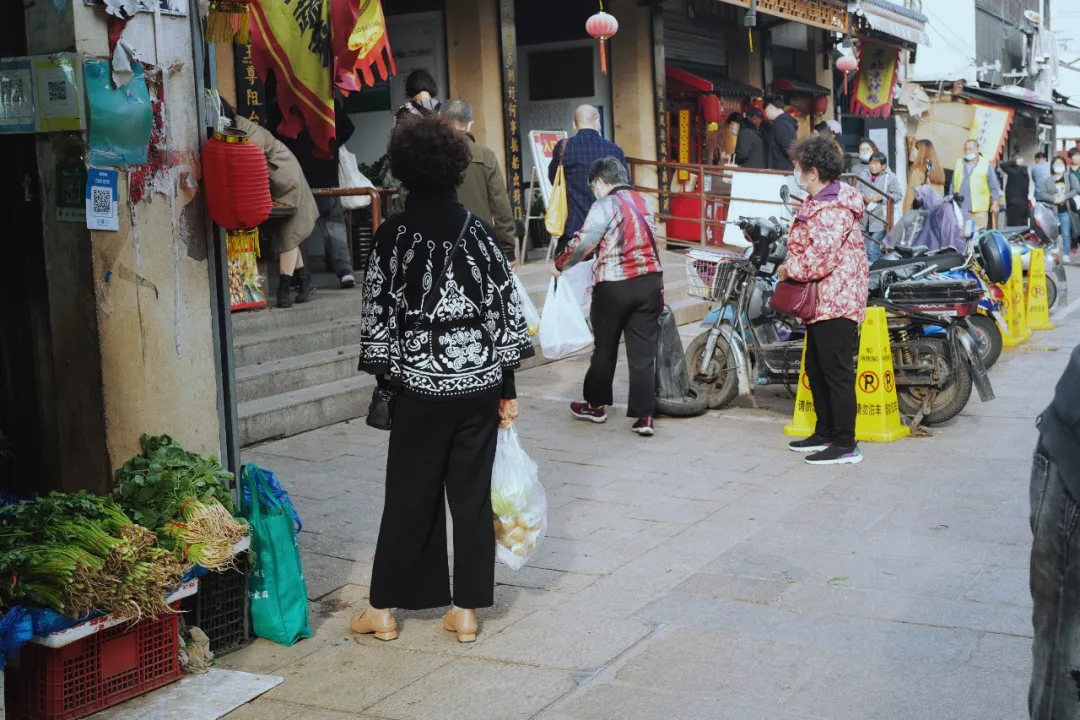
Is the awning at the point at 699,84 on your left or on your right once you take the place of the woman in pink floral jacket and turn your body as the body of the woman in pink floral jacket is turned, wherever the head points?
on your right

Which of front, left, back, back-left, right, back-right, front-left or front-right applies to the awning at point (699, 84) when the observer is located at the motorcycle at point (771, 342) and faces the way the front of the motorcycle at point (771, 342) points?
right

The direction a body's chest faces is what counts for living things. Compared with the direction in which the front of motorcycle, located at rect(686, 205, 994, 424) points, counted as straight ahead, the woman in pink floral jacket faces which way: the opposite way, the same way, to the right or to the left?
the same way

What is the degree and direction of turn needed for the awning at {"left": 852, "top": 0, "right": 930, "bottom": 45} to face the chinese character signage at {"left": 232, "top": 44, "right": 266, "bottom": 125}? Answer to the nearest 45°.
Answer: approximately 45° to its right

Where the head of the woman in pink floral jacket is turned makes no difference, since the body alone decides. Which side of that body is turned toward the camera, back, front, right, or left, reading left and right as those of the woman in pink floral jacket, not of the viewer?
left

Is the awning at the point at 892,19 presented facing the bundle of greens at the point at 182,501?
no

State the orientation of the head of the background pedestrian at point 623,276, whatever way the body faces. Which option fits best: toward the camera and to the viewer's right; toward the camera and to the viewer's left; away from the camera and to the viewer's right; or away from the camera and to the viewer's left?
away from the camera and to the viewer's left

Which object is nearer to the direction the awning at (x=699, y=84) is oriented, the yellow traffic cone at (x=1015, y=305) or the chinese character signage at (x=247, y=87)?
the yellow traffic cone

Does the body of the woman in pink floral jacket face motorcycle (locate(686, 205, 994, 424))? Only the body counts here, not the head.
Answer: no

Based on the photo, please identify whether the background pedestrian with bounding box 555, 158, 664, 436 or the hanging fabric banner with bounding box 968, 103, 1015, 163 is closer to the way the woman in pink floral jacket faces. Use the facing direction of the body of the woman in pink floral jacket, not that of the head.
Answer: the background pedestrian

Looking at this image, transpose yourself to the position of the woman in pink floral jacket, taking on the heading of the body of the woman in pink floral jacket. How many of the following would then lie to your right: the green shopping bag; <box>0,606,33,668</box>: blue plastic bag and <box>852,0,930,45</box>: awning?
1

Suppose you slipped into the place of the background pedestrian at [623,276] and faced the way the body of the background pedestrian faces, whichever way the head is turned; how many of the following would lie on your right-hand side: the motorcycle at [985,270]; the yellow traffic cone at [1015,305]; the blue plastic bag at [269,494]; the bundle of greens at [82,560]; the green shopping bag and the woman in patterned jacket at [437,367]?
2

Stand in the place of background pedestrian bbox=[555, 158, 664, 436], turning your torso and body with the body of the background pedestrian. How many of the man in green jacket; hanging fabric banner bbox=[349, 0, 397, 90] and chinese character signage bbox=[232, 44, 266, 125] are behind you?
0

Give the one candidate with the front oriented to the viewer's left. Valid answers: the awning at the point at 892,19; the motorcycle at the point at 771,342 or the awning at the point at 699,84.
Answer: the motorcycle

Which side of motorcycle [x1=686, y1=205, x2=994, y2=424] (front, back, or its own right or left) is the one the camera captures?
left

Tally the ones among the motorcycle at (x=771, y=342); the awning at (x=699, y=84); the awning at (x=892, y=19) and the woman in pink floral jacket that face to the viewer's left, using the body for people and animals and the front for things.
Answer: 2

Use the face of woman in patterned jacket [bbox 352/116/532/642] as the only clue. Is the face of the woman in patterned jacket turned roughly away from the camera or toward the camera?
away from the camera
